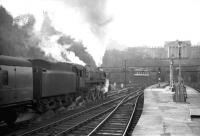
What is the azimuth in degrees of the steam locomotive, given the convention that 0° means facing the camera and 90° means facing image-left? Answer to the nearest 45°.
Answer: approximately 225°
